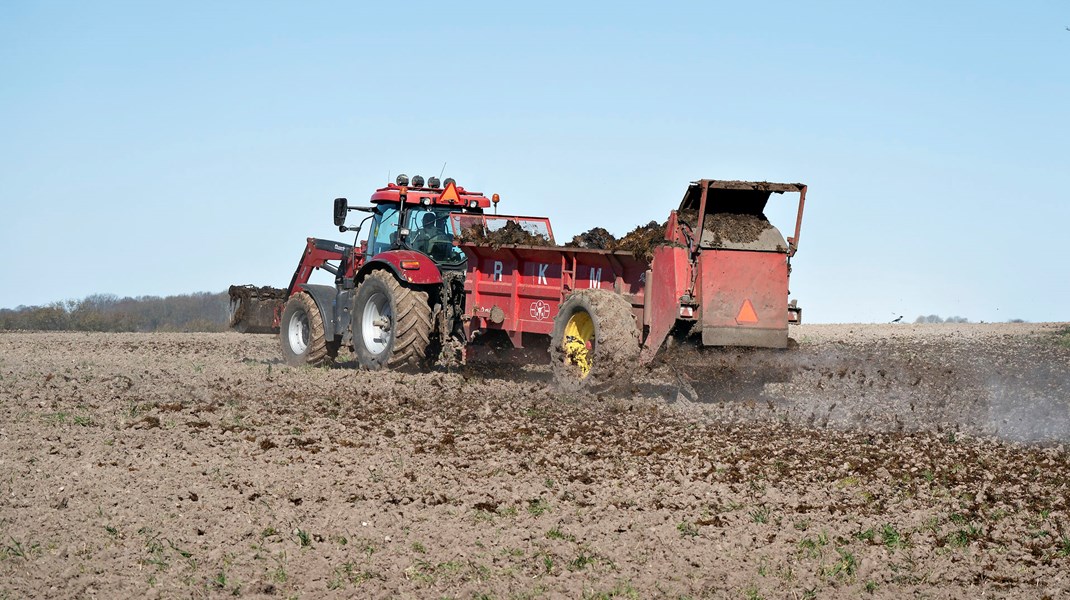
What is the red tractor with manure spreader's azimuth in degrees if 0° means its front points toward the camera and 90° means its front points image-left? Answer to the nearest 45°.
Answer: approximately 135°
